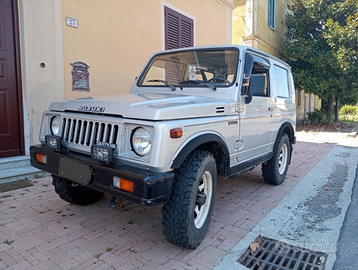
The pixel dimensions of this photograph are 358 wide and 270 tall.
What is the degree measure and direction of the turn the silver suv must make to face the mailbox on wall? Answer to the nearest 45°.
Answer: approximately 90° to its right

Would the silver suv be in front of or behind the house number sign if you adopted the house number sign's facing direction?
in front

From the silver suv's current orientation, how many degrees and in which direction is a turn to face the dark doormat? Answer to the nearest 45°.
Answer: approximately 90° to its right

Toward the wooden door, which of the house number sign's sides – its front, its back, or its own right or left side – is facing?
right

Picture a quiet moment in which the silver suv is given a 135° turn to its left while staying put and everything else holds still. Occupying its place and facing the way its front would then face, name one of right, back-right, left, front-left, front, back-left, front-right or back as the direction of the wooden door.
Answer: back-left

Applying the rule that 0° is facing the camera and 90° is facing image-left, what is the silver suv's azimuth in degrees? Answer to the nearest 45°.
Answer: approximately 45°

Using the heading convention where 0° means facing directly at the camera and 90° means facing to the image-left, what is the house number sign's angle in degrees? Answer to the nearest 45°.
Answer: approximately 315°

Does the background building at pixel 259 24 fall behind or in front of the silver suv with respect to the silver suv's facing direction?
behind

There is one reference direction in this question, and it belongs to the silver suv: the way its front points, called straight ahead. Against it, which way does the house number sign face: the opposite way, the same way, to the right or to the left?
to the left

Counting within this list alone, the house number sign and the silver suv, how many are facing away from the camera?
0
